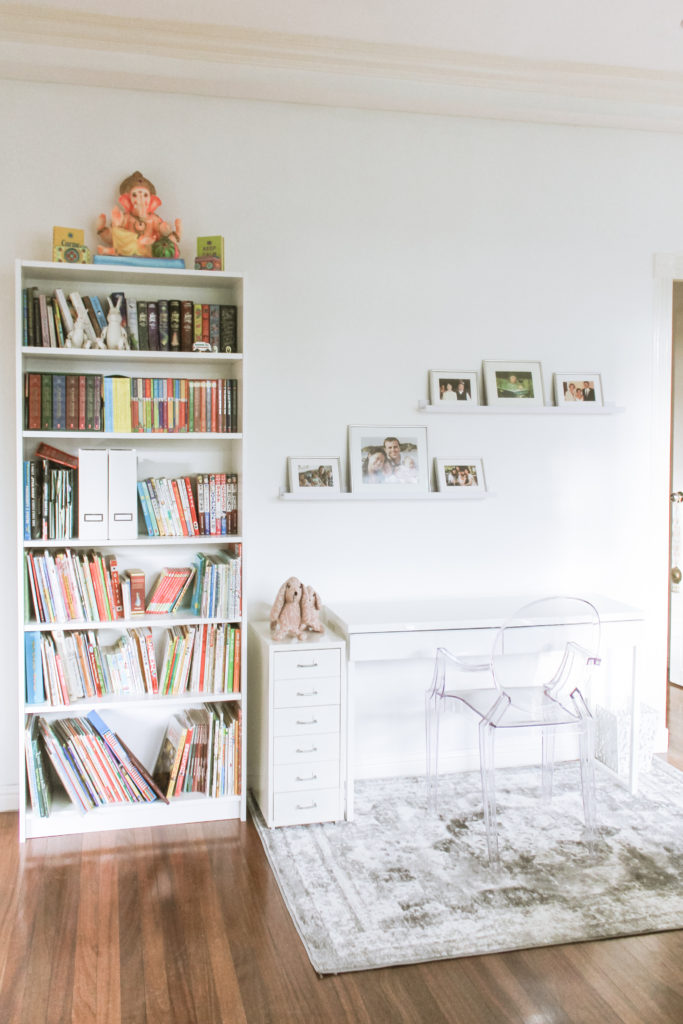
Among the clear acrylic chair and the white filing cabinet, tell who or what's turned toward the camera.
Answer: the white filing cabinet

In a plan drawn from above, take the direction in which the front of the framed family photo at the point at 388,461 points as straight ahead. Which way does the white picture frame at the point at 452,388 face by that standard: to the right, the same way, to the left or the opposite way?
the same way

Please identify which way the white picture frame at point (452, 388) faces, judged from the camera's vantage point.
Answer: facing the viewer

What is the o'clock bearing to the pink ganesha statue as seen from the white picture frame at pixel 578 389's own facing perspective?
The pink ganesha statue is roughly at 2 o'clock from the white picture frame.

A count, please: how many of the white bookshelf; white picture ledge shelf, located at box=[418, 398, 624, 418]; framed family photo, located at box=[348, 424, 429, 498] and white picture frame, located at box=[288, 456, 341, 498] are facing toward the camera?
4

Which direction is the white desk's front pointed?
toward the camera

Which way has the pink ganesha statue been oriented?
toward the camera

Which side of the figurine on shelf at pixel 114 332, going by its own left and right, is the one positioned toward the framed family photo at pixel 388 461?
left

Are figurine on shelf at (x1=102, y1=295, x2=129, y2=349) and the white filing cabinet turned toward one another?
no

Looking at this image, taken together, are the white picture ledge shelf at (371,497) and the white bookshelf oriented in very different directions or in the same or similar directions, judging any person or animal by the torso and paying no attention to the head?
same or similar directions

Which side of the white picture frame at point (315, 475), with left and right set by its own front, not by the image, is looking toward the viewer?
front

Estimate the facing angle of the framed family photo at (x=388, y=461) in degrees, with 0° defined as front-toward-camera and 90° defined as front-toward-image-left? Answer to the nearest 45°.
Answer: approximately 0°

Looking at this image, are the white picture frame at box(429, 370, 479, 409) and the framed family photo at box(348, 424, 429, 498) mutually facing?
no
